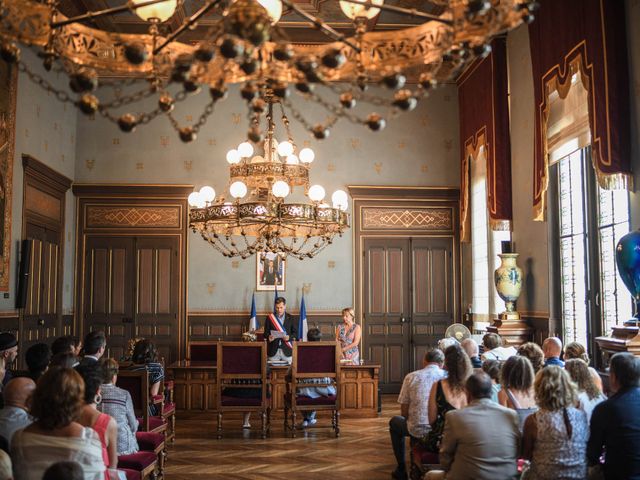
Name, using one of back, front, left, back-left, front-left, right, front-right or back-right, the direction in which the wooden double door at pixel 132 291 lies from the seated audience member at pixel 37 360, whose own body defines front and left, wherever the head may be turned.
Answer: front-left

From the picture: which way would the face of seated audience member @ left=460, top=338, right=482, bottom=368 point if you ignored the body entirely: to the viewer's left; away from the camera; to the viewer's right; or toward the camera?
away from the camera

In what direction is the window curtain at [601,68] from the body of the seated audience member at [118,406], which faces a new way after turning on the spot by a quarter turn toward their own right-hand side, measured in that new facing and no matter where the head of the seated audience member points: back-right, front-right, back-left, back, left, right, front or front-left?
front-left

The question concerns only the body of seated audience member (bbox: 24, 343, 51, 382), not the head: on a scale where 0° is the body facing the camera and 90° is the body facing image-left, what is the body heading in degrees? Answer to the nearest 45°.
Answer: approximately 225°

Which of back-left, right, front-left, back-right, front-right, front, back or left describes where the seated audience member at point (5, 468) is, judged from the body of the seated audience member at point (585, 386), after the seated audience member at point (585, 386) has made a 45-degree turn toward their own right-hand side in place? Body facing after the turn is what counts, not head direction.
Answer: back-left

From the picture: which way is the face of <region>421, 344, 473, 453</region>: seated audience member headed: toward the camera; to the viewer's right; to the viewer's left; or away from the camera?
away from the camera

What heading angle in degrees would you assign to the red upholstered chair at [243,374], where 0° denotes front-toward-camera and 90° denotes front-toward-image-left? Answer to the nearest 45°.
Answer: approximately 180°

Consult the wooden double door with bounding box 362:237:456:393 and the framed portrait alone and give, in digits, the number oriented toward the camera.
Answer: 2

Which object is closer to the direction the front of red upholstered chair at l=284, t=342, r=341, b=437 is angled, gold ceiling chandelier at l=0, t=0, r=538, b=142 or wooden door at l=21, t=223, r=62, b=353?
the wooden door

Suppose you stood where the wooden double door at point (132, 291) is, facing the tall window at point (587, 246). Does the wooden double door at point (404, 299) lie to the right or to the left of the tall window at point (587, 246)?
left

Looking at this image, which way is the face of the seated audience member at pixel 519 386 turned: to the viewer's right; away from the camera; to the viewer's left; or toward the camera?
away from the camera

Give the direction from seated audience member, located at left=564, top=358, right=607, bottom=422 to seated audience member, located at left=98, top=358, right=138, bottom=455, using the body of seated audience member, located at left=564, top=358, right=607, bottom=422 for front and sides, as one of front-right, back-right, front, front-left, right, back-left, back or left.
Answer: front-left

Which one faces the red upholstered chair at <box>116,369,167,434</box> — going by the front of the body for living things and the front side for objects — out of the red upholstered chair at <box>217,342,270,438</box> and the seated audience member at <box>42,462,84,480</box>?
the seated audience member

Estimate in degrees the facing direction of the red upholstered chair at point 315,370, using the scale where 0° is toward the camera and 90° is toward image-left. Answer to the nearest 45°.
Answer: approximately 180°

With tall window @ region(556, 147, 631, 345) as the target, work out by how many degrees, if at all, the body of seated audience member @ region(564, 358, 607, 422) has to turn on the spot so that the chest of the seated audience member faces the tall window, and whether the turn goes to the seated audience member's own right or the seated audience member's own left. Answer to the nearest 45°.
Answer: approximately 45° to the seated audience member's own right

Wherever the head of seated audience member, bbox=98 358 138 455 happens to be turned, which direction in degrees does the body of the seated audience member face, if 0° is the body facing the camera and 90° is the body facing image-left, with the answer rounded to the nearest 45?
approximately 225°

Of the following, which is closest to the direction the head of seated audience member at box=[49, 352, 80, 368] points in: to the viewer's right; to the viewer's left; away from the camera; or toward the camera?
away from the camera

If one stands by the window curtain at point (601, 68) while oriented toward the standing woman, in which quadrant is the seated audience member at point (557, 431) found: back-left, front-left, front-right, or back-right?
back-left

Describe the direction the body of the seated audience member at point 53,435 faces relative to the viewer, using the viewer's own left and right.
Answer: facing away from the viewer
